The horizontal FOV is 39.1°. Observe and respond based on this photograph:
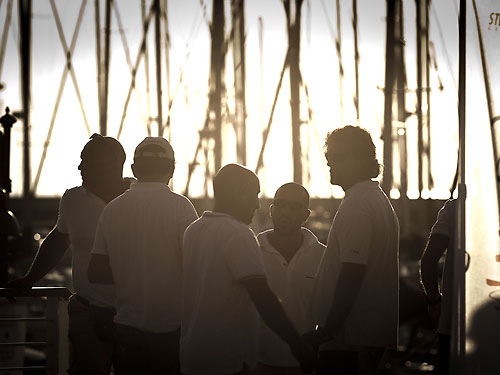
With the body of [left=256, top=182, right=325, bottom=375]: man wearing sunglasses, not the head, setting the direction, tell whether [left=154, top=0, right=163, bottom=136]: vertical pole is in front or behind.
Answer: behind

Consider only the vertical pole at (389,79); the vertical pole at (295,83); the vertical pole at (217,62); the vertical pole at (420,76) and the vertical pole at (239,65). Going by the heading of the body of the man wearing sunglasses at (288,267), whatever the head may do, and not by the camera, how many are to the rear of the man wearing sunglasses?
5

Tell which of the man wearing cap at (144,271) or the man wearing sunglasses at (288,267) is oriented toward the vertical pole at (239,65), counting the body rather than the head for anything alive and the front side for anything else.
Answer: the man wearing cap

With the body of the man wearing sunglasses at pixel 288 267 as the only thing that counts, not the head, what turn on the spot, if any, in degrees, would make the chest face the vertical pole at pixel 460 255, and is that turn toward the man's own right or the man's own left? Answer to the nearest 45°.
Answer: approximately 45° to the man's own left

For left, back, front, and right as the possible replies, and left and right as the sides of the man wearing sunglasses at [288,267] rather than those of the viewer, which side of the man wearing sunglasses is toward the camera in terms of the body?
front

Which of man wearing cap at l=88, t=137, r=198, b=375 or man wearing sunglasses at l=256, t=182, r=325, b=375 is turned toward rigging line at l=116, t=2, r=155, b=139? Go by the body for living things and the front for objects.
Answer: the man wearing cap

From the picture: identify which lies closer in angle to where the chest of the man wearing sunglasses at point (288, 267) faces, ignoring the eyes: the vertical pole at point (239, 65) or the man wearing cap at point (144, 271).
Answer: the man wearing cap

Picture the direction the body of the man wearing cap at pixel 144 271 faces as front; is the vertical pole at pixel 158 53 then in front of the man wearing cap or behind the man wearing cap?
in front

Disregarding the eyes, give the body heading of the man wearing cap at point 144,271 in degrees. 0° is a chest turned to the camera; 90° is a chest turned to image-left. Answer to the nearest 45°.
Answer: approximately 180°

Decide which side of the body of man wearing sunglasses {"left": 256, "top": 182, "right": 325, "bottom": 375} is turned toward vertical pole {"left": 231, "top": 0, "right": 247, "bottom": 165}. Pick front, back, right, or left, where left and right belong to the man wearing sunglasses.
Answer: back

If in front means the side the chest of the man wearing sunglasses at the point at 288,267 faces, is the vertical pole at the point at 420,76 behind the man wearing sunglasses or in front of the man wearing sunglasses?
behind

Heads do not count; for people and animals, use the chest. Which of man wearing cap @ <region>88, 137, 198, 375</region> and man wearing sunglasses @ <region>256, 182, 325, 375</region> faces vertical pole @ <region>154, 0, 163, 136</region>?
the man wearing cap

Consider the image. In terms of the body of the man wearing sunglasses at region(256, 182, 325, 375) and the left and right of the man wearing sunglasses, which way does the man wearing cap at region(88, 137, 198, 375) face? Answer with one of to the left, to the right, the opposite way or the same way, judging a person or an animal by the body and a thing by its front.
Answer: the opposite way

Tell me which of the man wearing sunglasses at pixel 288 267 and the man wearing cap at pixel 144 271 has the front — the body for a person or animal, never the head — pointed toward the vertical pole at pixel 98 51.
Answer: the man wearing cap
